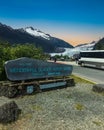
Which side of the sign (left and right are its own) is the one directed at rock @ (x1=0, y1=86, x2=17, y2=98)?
right

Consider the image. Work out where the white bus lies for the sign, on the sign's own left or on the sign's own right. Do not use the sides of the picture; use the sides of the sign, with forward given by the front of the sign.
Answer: on the sign's own left

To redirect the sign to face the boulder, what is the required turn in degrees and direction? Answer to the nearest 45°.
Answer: approximately 45° to its right

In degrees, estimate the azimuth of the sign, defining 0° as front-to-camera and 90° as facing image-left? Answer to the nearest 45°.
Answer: approximately 315°

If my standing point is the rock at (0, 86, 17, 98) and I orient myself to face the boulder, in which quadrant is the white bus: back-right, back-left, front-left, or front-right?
back-left
